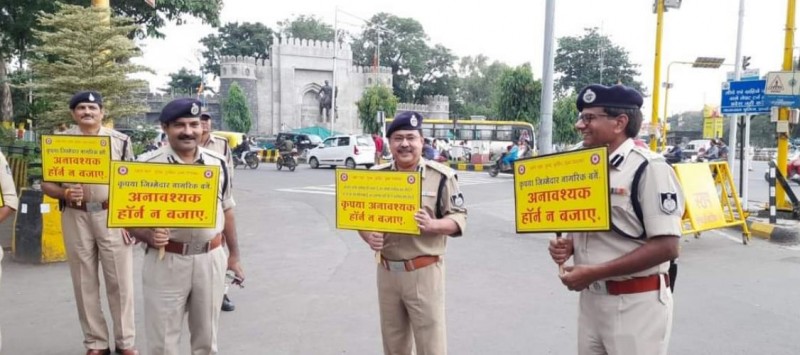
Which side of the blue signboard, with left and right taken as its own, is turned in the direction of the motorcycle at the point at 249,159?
right

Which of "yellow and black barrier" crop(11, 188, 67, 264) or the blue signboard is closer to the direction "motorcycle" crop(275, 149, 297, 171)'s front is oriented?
the yellow and black barrier

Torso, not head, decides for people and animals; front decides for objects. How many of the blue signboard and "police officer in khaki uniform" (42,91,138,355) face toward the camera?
2

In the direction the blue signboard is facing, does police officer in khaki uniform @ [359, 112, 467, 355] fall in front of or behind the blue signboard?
in front

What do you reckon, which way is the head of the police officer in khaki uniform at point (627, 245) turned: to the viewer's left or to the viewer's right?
to the viewer's left

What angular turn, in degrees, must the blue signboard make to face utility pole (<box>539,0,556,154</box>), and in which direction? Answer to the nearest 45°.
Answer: approximately 45° to its right

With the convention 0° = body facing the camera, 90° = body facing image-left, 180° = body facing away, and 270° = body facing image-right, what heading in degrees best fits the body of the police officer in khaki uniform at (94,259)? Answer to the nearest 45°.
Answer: approximately 0°

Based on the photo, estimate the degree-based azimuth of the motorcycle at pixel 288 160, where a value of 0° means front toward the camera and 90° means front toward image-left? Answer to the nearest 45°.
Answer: approximately 45°
